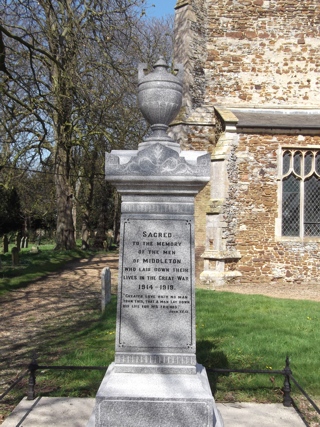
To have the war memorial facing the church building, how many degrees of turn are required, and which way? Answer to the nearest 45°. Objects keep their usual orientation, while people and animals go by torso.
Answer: approximately 180°

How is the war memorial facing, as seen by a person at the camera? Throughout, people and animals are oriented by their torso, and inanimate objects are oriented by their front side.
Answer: facing the viewer

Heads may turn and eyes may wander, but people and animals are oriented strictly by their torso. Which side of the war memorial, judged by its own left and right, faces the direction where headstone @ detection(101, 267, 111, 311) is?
back

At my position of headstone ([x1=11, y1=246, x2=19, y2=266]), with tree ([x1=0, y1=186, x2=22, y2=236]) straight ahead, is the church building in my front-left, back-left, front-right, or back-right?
back-right

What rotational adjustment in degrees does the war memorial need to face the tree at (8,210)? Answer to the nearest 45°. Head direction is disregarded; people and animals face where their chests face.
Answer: approximately 135° to its right

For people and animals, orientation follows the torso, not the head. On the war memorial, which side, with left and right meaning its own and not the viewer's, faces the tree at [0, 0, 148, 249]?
back
